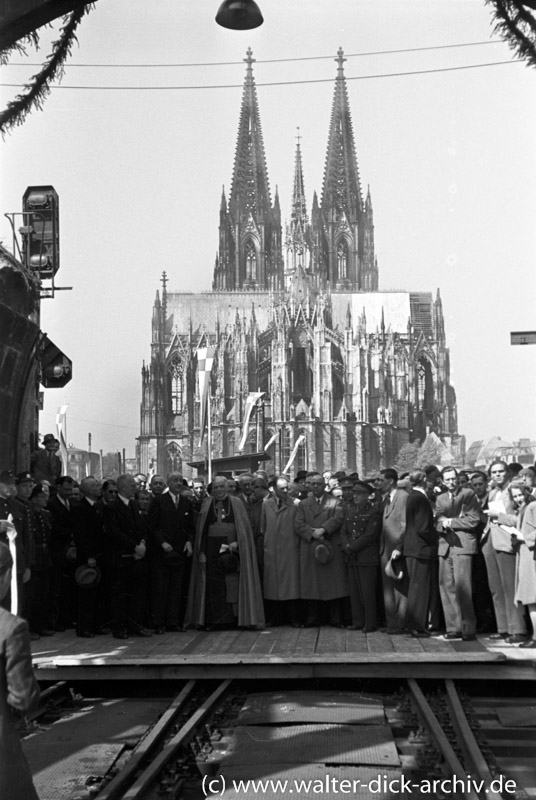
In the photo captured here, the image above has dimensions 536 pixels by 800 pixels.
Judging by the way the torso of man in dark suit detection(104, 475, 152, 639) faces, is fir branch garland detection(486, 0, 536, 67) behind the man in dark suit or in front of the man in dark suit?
in front

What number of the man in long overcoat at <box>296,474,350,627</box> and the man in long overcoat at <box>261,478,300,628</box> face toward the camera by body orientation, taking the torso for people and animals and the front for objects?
2

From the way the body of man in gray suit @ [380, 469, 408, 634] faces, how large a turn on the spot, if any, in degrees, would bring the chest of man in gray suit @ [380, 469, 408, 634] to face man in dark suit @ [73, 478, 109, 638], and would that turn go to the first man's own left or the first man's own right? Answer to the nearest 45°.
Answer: approximately 45° to the first man's own right

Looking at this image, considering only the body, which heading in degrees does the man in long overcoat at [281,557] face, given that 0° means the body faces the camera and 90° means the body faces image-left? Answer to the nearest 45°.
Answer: approximately 0°

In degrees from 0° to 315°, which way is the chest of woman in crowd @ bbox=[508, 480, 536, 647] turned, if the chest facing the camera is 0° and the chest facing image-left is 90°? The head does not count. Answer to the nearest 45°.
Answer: approximately 45°

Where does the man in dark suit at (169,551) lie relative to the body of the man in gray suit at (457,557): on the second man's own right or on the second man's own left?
on the second man's own right

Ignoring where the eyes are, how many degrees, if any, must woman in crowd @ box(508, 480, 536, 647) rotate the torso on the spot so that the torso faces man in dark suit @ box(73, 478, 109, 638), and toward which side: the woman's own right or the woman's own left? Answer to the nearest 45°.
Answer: approximately 45° to the woman's own right

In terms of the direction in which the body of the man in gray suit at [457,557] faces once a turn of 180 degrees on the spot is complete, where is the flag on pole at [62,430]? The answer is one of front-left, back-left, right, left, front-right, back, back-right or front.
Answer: left

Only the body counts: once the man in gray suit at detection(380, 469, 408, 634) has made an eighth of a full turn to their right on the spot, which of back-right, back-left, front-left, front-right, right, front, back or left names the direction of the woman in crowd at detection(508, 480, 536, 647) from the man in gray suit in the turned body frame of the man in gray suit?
back-left

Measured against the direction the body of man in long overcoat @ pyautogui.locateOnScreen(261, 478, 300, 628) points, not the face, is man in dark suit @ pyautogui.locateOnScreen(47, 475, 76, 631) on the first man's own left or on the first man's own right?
on the first man's own right

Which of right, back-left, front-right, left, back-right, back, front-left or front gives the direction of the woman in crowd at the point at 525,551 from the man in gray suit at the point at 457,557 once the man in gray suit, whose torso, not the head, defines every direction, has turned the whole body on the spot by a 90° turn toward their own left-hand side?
front
